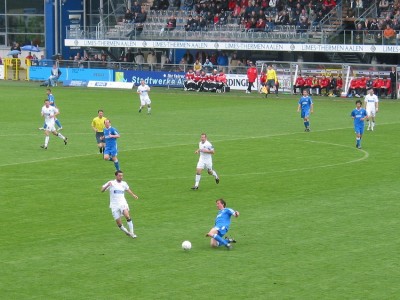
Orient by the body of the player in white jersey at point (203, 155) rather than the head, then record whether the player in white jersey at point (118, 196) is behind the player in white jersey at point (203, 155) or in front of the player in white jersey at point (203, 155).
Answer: in front

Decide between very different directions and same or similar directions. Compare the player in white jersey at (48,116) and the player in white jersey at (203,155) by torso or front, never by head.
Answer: same or similar directions

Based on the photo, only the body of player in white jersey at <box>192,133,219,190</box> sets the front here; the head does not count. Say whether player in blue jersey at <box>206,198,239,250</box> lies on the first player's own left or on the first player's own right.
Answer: on the first player's own left

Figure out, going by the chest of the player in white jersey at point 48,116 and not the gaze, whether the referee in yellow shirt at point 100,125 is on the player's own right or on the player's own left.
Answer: on the player's own left

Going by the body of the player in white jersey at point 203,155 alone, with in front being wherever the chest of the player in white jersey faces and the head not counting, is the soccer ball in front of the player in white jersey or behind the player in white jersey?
in front

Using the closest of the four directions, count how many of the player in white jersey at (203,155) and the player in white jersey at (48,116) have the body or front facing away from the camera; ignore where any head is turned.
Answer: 0

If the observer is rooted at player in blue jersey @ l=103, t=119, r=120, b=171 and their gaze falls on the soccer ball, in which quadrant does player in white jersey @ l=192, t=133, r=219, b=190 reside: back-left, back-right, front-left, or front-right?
front-left

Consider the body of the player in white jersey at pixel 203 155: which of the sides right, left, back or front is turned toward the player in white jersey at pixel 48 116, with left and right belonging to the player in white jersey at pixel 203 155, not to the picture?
right

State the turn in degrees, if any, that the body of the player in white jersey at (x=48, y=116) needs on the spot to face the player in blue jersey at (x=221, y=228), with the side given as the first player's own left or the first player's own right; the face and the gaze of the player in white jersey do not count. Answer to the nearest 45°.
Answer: approximately 45° to the first player's own left
